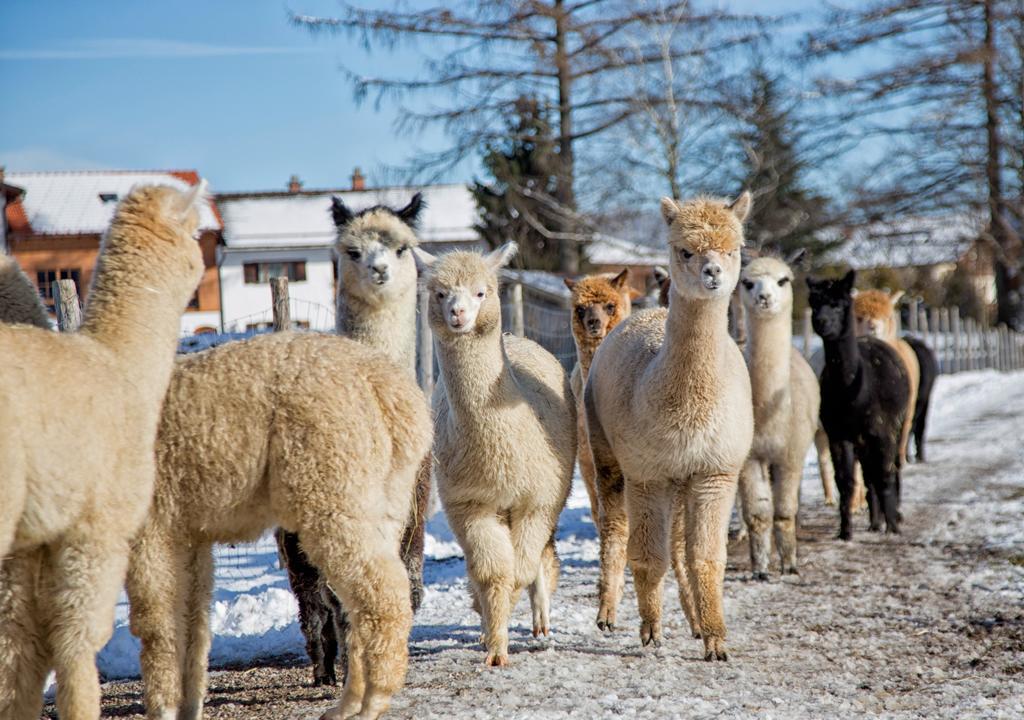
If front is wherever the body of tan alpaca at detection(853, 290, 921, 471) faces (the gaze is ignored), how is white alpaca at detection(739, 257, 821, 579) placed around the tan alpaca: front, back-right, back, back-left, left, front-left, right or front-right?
front-left

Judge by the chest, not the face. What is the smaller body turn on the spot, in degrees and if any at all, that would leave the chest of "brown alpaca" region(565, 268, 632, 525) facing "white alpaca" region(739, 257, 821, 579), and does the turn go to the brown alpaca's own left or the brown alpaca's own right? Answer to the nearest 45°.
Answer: approximately 90° to the brown alpaca's own left

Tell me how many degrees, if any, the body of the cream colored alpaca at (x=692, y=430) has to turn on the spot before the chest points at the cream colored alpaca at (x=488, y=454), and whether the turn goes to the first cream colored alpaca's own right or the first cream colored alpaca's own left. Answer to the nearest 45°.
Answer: approximately 90° to the first cream colored alpaca's own right

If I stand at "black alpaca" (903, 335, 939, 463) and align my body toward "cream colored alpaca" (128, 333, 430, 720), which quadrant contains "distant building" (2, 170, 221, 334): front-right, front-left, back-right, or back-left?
back-right

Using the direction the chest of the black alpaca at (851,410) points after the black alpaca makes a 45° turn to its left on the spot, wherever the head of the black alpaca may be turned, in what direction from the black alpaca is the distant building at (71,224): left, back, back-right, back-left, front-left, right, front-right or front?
back-right

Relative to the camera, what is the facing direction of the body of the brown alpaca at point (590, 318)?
toward the camera

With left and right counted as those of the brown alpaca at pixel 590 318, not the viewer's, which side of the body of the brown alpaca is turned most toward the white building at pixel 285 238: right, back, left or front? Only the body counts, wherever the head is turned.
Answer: back

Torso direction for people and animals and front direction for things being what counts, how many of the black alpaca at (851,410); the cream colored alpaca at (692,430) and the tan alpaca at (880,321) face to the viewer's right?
0

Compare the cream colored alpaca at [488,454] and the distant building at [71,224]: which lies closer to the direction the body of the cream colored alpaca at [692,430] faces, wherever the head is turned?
the cream colored alpaca

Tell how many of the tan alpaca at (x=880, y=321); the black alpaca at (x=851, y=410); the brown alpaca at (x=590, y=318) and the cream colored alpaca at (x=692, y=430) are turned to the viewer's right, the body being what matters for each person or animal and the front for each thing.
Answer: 0

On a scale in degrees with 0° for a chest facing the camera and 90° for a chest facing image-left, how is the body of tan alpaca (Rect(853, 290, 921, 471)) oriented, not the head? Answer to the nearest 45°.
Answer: approximately 45°

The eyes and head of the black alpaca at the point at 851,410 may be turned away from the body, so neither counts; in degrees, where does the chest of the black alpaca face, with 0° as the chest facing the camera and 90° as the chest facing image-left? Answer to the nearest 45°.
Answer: approximately 45°

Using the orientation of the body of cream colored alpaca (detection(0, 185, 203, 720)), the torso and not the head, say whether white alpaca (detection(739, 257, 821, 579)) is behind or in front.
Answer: in front

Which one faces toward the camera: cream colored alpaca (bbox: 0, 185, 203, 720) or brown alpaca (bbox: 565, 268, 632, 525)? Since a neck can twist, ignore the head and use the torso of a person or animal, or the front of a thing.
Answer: the brown alpaca
